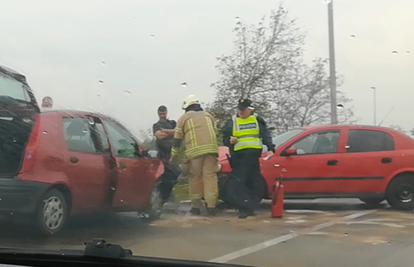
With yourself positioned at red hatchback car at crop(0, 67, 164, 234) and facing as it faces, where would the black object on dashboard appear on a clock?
The black object on dashboard is roughly at 4 o'clock from the red hatchback car.

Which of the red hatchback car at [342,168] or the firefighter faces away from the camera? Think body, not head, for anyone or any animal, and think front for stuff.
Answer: the firefighter

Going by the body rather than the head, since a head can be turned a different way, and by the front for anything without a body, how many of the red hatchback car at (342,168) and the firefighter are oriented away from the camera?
1

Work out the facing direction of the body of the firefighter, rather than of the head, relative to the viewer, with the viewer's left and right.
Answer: facing away from the viewer

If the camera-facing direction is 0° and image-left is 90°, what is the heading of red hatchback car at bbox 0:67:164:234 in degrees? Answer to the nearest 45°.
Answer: approximately 225°

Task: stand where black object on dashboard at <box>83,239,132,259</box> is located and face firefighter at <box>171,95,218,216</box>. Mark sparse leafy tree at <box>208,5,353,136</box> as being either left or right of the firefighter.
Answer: right

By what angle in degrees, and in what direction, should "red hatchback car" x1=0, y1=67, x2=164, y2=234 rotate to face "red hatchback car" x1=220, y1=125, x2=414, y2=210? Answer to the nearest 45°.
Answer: approximately 45° to its right

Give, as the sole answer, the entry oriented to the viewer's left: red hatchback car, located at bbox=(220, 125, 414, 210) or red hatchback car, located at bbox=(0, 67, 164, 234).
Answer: red hatchback car, located at bbox=(220, 125, 414, 210)

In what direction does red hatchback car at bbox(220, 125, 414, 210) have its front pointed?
to the viewer's left

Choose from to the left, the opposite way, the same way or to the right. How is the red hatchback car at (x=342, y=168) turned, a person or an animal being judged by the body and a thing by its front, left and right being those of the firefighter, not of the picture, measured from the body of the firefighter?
to the left

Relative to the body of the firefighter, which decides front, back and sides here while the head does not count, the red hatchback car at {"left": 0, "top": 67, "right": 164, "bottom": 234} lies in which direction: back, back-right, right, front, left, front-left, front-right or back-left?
left
